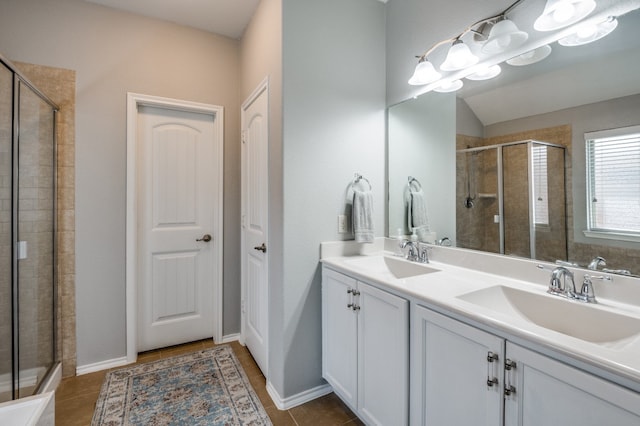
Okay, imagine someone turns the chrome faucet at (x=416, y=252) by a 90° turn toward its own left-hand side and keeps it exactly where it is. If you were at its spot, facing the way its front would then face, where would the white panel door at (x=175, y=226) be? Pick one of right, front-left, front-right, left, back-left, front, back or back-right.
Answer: back-right

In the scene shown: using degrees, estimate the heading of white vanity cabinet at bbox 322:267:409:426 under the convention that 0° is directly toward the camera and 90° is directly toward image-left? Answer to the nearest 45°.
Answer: approximately 45°

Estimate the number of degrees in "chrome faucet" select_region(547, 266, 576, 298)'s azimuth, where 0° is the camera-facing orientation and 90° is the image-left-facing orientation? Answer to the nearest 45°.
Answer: approximately 45°

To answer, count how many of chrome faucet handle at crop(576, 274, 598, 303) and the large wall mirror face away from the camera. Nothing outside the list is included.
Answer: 0

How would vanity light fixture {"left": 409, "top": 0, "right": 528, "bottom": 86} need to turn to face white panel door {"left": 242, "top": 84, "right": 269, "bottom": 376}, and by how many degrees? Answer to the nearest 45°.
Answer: approximately 45° to its right

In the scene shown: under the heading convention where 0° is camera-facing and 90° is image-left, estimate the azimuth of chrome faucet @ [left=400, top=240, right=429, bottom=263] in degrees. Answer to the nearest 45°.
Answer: approximately 45°

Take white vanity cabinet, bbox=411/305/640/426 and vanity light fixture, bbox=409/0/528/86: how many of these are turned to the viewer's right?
0

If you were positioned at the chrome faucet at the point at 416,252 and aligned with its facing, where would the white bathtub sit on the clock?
The white bathtub is roughly at 12 o'clock from the chrome faucet.

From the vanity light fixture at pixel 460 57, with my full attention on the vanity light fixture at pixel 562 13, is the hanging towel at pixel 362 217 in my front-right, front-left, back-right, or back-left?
back-right
